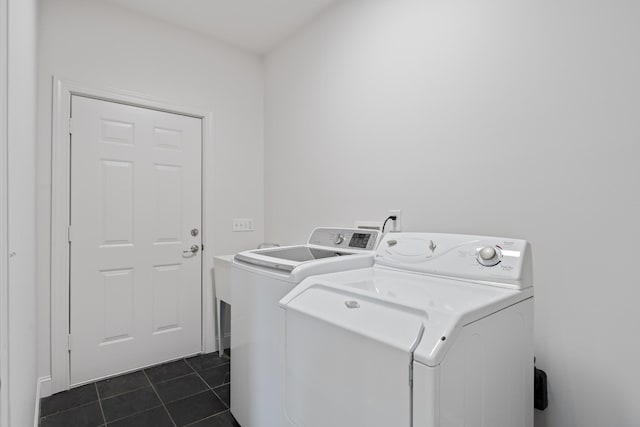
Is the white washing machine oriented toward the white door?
no

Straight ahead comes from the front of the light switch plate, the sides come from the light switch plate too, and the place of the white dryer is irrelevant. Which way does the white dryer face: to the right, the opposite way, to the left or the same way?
to the right

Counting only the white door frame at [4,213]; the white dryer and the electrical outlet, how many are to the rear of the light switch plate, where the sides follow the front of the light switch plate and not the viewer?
0

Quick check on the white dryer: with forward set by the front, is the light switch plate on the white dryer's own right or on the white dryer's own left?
on the white dryer's own right

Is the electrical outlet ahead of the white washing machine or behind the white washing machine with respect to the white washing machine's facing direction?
behind

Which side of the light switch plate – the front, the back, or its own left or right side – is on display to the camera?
front

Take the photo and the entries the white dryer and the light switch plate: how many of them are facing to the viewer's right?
0

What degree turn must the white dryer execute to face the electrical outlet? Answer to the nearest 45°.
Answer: approximately 135° to its right

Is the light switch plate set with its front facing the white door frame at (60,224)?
no

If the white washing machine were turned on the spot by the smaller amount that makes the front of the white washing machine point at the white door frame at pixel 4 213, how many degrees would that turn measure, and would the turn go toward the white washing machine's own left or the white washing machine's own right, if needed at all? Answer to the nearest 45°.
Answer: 0° — it already faces it

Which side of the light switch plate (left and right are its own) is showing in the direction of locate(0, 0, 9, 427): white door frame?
front

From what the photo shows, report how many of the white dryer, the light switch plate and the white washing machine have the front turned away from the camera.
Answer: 0

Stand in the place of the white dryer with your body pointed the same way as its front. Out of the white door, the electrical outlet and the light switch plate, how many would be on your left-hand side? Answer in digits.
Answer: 0

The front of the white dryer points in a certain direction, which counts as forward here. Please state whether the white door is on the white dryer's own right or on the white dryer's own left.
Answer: on the white dryer's own right

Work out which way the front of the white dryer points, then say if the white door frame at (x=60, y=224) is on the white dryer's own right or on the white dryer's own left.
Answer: on the white dryer's own right

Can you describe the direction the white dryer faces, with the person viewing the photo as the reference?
facing the viewer and to the left of the viewer

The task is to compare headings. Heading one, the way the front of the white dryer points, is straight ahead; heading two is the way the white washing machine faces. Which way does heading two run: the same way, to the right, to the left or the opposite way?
the same way
